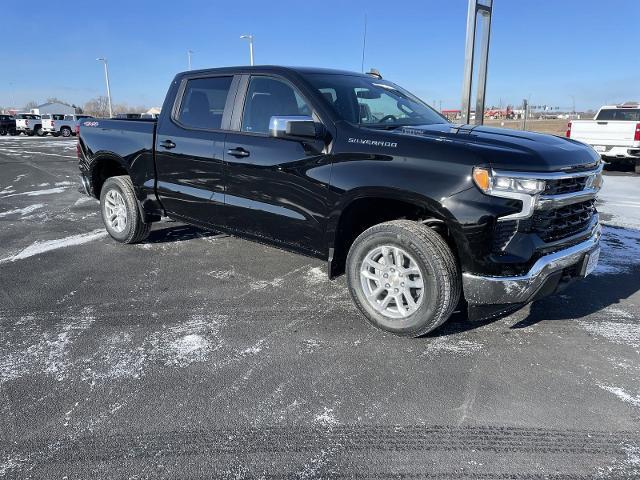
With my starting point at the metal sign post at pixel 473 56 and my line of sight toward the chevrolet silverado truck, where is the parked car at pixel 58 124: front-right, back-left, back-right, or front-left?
back-right

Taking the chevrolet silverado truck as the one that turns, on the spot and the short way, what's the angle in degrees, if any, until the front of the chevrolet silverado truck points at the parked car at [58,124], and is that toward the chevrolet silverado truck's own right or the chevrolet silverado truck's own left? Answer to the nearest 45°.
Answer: approximately 180°

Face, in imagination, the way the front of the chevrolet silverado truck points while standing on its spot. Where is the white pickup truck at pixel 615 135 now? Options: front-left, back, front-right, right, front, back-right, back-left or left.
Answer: left

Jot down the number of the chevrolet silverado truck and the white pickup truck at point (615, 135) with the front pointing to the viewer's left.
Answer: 0

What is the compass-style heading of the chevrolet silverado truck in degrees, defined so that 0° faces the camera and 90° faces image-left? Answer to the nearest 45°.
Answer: approximately 315°

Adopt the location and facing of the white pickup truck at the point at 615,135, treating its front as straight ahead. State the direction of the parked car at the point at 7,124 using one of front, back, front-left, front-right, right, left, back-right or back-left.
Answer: back-left

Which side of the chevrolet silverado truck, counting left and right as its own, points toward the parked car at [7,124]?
back

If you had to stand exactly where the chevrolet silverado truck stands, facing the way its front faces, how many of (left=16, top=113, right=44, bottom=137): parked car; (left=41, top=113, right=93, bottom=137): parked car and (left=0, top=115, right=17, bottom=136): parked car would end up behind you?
3

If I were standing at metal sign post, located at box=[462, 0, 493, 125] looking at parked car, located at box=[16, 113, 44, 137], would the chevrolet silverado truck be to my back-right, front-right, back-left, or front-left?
back-left

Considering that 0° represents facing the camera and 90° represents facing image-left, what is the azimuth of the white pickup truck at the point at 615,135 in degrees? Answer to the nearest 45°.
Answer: approximately 225°
